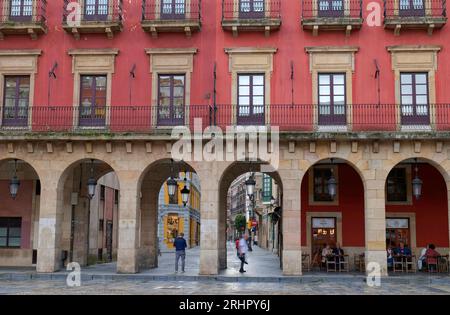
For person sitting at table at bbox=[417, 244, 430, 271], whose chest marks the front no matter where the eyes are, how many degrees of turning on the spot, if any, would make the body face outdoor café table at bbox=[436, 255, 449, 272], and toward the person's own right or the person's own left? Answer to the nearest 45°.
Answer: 0° — they already face it

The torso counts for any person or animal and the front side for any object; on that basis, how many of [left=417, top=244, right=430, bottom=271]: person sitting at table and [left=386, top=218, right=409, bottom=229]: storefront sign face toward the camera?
1

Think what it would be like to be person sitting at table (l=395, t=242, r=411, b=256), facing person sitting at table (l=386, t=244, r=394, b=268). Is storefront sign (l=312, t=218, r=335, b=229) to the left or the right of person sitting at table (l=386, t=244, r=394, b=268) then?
right

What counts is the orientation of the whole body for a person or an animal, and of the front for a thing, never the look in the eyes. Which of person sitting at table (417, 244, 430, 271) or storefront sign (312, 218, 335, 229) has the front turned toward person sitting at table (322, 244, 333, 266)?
the storefront sign

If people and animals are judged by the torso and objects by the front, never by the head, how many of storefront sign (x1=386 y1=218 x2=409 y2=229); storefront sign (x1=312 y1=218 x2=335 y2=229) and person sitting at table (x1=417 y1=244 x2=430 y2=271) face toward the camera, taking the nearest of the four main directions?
2

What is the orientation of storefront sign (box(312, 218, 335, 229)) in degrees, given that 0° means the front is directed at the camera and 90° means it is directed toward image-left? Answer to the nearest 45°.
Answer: approximately 0°

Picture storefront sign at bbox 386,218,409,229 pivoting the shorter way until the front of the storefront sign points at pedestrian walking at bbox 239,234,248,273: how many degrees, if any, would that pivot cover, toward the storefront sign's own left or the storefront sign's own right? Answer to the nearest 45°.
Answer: approximately 45° to the storefront sign's own right

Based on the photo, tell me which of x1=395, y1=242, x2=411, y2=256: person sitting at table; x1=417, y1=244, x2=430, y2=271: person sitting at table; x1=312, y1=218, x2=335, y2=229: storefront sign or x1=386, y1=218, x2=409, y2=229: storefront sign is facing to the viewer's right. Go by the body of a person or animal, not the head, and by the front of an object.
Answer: x1=417, y1=244, x2=430, y2=271: person sitting at table

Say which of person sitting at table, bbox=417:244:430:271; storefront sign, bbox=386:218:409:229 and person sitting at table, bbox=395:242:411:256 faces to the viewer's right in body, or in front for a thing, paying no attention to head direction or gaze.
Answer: person sitting at table, bbox=417:244:430:271

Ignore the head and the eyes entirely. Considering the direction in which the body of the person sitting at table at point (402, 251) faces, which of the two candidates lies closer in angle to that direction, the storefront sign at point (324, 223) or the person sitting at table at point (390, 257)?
the person sitting at table

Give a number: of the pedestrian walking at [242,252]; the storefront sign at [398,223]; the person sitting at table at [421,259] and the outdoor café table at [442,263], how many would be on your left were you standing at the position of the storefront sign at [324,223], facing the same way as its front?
3

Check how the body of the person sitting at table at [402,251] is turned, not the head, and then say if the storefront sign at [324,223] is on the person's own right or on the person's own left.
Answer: on the person's own right

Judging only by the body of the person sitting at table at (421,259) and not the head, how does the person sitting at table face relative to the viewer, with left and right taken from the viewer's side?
facing to the right of the viewer
